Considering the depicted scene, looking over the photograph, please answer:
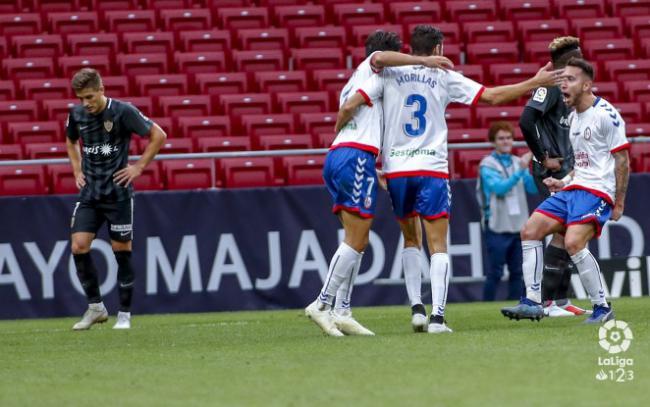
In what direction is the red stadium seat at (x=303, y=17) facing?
toward the camera

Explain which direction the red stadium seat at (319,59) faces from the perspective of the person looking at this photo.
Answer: facing the viewer

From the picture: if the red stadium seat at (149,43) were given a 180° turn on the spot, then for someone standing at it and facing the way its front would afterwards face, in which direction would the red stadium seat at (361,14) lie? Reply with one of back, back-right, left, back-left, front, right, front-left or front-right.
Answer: right

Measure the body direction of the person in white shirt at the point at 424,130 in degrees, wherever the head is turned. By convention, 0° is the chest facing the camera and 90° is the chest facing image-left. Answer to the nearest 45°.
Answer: approximately 180°

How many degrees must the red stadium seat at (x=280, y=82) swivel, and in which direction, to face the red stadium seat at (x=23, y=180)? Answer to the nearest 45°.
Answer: approximately 45° to its right

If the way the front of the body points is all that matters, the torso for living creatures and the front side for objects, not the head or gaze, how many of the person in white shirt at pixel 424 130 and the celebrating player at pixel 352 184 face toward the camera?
0

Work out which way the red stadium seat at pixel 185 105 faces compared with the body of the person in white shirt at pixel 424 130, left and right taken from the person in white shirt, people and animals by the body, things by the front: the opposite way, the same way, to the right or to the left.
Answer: the opposite way

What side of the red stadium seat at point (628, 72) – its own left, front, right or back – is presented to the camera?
front

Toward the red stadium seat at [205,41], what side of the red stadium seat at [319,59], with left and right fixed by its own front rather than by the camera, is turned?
right

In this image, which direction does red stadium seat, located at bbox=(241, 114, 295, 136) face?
toward the camera

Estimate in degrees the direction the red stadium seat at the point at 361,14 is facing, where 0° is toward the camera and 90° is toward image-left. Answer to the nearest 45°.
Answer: approximately 0°

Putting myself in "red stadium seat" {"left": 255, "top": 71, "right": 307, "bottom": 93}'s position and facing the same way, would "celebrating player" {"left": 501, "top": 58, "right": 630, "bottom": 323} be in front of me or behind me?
in front

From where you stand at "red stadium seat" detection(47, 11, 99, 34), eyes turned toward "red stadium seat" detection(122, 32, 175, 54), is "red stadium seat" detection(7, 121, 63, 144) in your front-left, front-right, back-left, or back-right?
front-right

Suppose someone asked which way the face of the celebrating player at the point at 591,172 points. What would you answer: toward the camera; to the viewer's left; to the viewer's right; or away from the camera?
to the viewer's left

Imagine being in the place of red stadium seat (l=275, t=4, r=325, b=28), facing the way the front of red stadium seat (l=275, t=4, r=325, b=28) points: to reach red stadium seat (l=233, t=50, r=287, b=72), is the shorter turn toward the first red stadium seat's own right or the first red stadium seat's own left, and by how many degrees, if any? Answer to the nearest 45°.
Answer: approximately 45° to the first red stadium seat's own right

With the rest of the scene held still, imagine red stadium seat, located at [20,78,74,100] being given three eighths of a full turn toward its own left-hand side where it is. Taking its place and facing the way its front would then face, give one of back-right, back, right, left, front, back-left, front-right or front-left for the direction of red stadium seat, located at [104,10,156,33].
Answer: front
